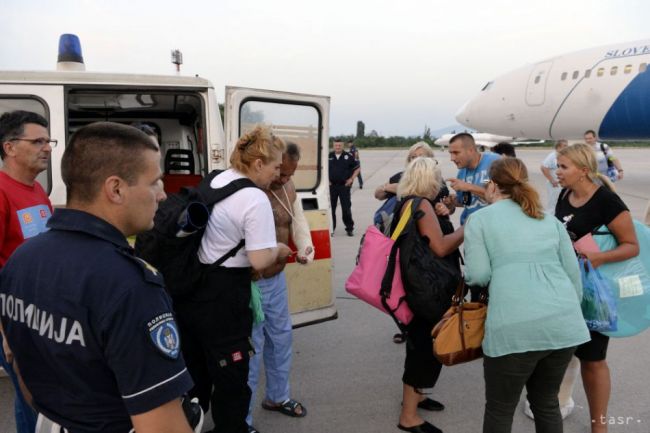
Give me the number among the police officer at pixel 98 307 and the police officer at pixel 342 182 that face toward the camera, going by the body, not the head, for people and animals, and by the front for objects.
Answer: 1

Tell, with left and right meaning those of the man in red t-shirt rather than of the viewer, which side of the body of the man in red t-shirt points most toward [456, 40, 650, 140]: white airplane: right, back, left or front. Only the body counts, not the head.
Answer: left

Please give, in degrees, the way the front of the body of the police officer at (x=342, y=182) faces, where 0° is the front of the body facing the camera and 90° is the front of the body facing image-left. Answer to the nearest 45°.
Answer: approximately 0°

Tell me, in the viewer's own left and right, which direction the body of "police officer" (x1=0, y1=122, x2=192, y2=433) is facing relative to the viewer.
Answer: facing away from the viewer and to the right of the viewer

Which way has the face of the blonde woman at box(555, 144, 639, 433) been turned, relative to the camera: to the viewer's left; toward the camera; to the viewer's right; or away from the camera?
to the viewer's left

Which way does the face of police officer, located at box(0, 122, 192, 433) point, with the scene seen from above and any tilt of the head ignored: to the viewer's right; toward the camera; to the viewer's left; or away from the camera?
to the viewer's right

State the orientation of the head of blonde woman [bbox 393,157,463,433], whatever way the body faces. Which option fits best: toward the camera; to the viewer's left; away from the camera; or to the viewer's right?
away from the camera
